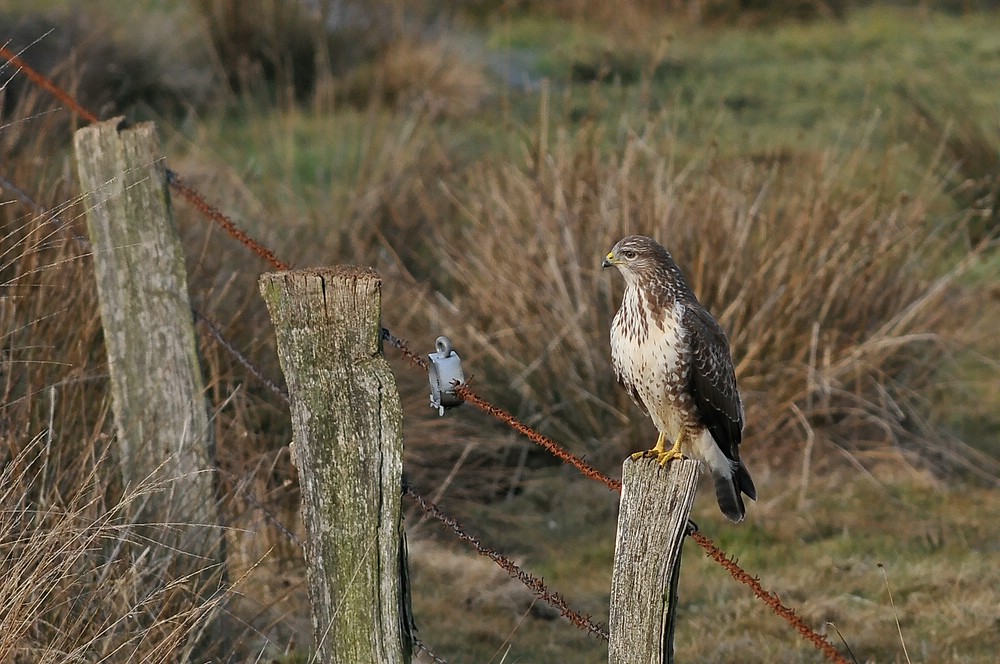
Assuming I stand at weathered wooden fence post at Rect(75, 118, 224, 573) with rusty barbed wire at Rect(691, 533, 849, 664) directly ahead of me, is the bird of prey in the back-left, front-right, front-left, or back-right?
front-left

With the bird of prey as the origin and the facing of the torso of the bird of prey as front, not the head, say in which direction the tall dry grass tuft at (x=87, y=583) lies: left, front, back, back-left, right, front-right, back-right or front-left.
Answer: front

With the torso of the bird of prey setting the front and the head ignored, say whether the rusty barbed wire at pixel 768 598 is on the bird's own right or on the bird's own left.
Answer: on the bird's own left

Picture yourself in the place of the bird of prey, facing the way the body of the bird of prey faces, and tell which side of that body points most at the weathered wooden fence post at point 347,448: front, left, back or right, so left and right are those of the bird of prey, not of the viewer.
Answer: front

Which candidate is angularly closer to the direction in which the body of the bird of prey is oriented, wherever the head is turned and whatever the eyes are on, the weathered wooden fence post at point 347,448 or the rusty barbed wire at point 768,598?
the weathered wooden fence post

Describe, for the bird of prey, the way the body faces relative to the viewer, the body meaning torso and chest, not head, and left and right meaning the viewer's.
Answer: facing the viewer and to the left of the viewer

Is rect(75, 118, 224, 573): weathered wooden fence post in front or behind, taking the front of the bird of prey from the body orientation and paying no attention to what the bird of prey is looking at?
in front

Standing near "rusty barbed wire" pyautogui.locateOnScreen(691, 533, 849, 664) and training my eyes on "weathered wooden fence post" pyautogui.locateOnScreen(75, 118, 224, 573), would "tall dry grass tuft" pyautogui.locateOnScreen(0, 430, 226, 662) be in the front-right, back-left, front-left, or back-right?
front-left

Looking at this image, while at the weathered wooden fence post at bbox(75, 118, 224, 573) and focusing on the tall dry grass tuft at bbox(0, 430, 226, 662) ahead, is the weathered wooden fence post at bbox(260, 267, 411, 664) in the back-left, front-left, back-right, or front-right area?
front-left

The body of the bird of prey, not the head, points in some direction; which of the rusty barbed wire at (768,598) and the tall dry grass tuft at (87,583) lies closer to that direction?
the tall dry grass tuft

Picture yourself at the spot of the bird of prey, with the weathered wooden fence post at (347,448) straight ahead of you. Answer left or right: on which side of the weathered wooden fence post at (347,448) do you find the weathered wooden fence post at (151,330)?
right
